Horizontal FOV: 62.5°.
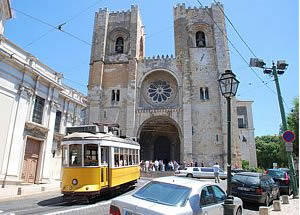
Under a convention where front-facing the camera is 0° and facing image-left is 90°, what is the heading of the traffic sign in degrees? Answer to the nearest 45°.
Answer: approximately 0°

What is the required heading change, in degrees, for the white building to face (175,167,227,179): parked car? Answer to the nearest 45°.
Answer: approximately 45° to its left

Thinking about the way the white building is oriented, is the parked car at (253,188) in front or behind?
in front

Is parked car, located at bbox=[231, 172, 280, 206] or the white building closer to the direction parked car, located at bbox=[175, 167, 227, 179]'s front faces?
the white building

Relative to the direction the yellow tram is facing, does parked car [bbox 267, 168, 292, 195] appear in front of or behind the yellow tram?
behind

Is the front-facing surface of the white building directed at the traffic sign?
yes

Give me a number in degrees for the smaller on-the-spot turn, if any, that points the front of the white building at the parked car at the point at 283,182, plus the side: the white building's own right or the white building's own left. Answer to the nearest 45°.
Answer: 0° — it already faces it

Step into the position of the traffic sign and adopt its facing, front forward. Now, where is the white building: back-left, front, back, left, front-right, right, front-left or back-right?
right

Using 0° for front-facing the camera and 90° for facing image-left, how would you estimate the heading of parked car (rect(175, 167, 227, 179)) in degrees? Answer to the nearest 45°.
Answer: approximately 90°
